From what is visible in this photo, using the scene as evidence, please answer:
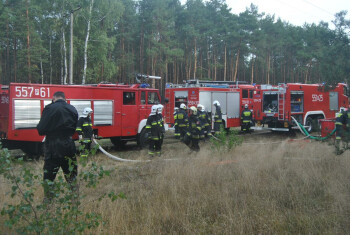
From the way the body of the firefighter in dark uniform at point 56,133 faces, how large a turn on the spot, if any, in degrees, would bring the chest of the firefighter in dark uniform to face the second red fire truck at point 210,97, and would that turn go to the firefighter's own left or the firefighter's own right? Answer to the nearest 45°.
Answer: approximately 45° to the firefighter's own right

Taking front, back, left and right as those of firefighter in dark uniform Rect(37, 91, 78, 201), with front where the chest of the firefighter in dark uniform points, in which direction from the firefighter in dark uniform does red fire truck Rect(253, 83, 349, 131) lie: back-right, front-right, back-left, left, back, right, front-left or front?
front-right

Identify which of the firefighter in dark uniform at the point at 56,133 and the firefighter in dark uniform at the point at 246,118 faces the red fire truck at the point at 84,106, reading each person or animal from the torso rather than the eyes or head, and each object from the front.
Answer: the firefighter in dark uniform at the point at 56,133

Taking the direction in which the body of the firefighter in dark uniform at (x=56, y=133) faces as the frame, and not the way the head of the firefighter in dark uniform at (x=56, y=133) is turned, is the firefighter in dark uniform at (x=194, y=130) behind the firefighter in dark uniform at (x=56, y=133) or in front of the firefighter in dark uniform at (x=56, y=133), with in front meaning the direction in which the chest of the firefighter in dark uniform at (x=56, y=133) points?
in front

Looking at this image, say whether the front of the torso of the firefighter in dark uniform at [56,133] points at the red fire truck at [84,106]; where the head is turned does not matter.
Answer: yes

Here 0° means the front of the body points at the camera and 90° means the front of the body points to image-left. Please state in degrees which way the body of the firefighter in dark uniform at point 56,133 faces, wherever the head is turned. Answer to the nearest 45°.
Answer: approximately 180°
